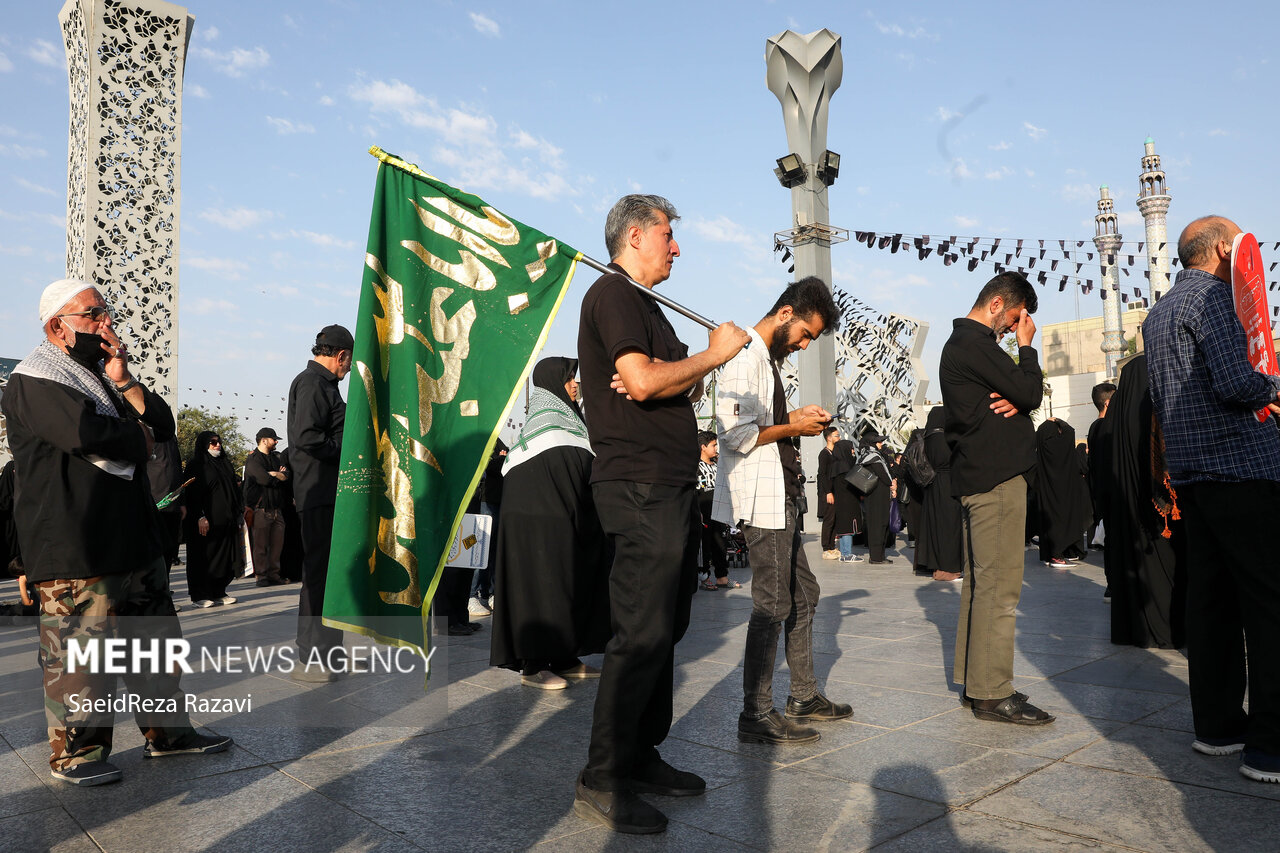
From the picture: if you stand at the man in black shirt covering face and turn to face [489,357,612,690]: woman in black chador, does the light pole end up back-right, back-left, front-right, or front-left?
front-right

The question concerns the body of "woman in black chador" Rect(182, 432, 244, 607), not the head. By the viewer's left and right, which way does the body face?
facing the viewer and to the right of the viewer

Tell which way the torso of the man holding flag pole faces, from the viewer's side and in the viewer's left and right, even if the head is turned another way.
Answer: facing to the right of the viewer

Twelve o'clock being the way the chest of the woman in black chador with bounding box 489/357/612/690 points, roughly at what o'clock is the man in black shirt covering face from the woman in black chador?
The man in black shirt covering face is roughly at 1 o'clock from the woman in black chador.

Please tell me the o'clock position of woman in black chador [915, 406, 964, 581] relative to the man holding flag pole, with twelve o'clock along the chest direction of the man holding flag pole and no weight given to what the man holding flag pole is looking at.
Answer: The woman in black chador is roughly at 10 o'clock from the man holding flag pole.

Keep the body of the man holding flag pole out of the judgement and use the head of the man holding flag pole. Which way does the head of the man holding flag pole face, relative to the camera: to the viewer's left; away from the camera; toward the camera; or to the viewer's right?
to the viewer's right

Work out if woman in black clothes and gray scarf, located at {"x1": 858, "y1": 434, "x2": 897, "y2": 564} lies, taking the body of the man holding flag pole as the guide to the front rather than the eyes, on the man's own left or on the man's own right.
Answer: on the man's own left

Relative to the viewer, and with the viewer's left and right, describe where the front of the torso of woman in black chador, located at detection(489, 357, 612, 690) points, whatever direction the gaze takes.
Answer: facing to the right of the viewer

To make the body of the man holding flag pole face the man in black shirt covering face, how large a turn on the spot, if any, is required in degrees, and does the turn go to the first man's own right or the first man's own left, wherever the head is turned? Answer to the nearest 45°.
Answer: approximately 45° to the first man's own left

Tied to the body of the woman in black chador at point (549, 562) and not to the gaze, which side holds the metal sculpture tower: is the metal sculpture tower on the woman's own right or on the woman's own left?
on the woman's own left
